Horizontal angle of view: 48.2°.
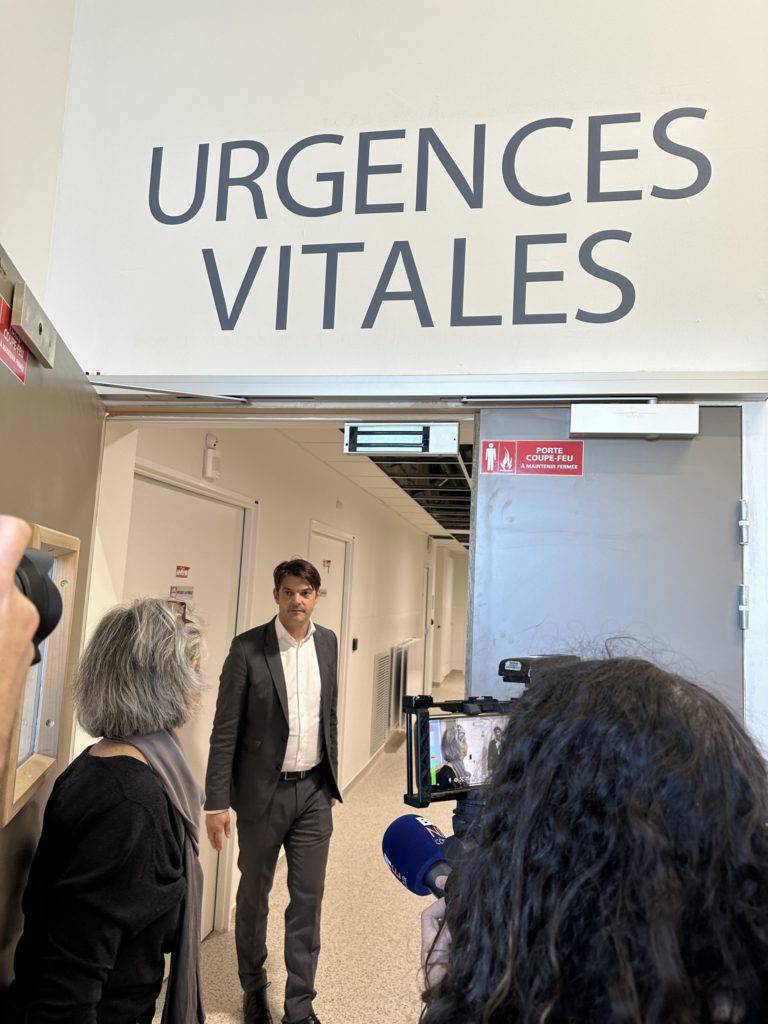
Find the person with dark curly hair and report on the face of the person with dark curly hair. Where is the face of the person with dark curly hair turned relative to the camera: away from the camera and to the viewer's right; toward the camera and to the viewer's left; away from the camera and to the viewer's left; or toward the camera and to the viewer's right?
away from the camera and to the viewer's left

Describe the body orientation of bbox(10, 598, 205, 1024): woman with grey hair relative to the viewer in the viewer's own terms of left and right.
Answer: facing away from the viewer and to the right of the viewer

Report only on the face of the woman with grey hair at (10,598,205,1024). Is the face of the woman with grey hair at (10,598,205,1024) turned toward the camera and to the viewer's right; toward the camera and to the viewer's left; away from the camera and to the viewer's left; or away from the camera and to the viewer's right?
away from the camera and to the viewer's right

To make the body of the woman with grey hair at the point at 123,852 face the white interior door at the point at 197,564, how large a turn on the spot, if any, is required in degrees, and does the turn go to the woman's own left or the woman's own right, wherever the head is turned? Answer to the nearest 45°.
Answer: approximately 45° to the woman's own left

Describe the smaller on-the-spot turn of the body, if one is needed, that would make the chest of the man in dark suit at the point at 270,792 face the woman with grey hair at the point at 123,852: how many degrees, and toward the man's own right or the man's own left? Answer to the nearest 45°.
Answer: approximately 45° to the man's own right

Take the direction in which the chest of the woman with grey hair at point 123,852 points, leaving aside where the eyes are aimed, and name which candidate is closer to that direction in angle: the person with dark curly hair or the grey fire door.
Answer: the grey fire door

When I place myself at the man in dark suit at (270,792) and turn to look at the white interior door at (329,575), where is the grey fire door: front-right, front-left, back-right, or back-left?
back-right
